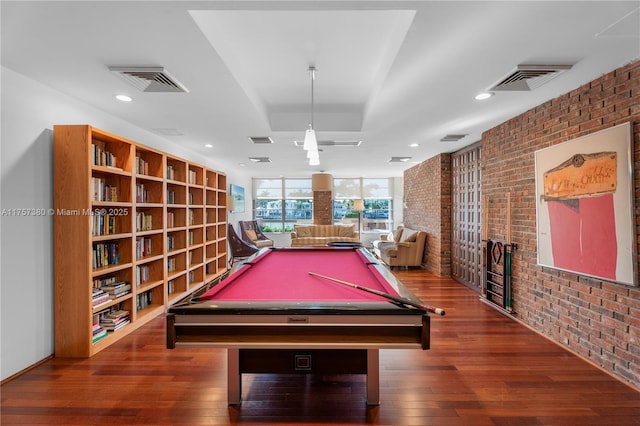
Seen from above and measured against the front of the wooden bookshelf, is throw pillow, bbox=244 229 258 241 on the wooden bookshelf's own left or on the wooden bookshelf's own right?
on the wooden bookshelf's own left

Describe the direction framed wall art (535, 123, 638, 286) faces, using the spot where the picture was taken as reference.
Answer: facing the viewer and to the left of the viewer

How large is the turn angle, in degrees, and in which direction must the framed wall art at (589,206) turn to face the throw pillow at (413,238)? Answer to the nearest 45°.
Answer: approximately 90° to its right

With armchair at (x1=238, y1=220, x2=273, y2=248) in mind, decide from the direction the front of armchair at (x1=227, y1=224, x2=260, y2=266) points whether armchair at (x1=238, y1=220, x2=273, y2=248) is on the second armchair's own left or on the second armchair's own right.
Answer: on the second armchair's own left

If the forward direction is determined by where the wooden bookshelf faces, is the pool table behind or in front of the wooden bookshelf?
in front

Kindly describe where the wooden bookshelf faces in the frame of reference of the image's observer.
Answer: facing the viewer and to the right of the viewer

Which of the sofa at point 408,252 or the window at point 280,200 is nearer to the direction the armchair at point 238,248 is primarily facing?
the sofa

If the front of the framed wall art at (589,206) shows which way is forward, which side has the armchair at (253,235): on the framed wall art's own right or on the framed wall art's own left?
on the framed wall art's own right

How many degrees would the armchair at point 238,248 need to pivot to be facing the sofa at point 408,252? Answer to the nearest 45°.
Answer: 0° — it already faces it

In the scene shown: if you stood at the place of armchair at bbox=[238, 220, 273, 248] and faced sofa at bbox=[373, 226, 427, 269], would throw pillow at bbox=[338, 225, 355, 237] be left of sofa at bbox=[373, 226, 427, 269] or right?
left

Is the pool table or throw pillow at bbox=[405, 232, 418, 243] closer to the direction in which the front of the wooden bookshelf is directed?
the pool table

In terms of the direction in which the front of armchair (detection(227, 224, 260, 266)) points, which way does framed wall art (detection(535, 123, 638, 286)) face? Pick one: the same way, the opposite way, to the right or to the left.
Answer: the opposite way

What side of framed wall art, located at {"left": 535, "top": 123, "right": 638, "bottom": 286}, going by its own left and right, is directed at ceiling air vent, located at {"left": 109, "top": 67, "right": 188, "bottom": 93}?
front

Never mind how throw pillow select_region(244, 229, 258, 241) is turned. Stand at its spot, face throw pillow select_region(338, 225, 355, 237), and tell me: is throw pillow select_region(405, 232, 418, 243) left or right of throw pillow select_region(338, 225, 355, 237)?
right

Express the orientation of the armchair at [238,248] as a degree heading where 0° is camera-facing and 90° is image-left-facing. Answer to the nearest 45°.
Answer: approximately 270°

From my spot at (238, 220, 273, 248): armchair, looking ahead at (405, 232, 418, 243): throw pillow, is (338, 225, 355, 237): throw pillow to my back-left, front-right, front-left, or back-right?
front-left
